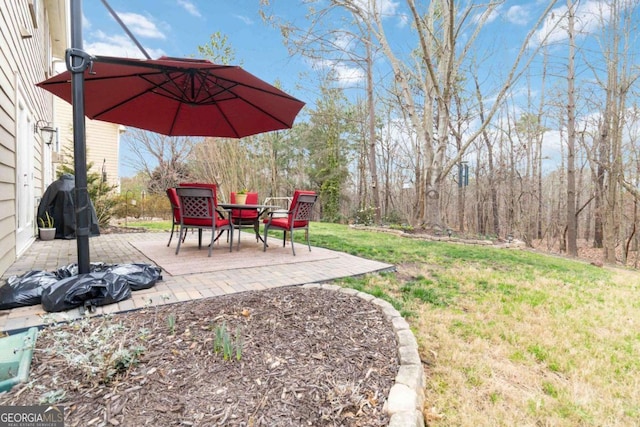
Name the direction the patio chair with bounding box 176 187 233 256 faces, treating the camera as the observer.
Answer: facing away from the viewer and to the right of the viewer

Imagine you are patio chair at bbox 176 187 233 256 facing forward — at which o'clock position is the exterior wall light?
The exterior wall light is roughly at 9 o'clock from the patio chair.

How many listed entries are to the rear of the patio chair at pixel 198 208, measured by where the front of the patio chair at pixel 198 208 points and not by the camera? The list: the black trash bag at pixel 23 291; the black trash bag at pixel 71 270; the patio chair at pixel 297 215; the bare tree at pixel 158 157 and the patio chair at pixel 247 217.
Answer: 2

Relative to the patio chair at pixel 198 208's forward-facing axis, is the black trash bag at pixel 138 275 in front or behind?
behind

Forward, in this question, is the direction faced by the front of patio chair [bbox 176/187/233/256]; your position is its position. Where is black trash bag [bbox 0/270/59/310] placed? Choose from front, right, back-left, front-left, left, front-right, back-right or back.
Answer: back

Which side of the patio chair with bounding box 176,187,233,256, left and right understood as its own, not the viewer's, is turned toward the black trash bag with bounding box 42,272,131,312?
back

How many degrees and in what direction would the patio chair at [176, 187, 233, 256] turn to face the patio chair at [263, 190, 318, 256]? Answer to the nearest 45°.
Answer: approximately 45° to its right

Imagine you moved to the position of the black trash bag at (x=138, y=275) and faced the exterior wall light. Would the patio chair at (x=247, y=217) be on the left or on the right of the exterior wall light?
right

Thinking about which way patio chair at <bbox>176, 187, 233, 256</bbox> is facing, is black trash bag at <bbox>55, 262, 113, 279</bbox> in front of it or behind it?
behind

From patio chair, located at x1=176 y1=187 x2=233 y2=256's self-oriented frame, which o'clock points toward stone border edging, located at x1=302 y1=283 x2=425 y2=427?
The stone border edging is roughly at 4 o'clock from the patio chair.

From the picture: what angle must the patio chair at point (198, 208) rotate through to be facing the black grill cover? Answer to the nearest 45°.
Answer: approximately 90° to its left

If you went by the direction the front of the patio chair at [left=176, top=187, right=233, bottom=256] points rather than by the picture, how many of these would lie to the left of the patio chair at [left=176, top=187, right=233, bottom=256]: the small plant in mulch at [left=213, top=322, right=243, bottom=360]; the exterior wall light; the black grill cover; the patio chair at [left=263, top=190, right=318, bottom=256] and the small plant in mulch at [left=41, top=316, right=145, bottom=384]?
2

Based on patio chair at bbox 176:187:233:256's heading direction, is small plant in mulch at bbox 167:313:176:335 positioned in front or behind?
behind

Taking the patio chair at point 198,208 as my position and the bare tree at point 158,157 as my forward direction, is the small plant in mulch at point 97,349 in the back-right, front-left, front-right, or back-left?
back-left

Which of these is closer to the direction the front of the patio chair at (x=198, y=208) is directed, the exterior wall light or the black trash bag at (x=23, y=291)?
the exterior wall light

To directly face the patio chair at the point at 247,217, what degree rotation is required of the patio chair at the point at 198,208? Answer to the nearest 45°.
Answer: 0° — it already faces it
